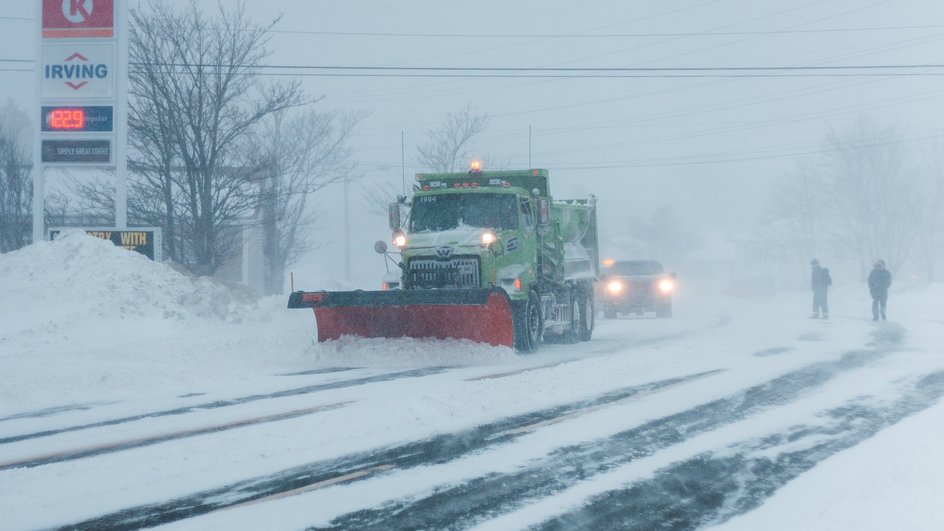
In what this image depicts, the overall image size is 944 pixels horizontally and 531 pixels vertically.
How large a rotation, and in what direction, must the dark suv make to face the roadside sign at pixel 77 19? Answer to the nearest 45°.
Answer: approximately 45° to its right

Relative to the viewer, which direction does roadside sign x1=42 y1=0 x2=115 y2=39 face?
toward the camera

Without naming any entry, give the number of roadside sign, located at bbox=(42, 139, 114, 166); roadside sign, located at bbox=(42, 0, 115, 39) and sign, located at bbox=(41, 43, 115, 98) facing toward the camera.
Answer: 3

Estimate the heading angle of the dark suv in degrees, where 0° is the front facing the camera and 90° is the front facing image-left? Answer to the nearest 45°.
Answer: approximately 0°

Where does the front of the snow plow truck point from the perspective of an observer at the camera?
facing the viewer and to the left of the viewer

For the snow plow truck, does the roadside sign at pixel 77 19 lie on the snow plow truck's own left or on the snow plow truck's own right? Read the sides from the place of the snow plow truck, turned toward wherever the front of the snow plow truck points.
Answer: on the snow plow truck's own right

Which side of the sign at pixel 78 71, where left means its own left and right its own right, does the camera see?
front

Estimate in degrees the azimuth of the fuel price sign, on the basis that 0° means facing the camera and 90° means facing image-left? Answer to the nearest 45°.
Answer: approximately 0°

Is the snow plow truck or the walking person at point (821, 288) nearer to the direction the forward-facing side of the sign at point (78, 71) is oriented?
the snow plow truck

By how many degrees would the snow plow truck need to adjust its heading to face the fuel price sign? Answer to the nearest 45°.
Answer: approximately 90° to its right
